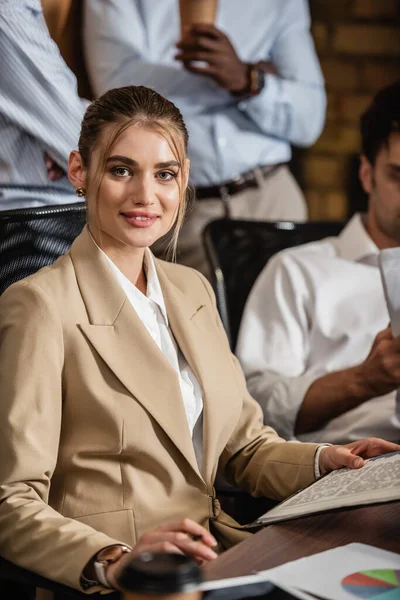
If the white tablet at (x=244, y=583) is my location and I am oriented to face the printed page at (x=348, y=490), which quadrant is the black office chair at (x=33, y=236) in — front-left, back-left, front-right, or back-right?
front-left

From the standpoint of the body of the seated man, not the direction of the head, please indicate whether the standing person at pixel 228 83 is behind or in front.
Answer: behind

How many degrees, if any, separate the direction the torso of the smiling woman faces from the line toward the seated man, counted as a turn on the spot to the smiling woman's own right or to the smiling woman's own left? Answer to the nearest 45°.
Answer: approximately 90° to the smiling woman's own left

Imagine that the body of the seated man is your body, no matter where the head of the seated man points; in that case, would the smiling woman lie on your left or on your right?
on your right

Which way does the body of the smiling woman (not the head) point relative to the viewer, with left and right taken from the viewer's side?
facing the viewer and to the right of the viewer

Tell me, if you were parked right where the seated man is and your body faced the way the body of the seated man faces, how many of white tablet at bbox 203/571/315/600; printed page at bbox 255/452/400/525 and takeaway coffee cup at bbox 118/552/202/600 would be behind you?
0

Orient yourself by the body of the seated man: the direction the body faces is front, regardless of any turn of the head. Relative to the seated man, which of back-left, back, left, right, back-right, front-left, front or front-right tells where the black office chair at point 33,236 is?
right
